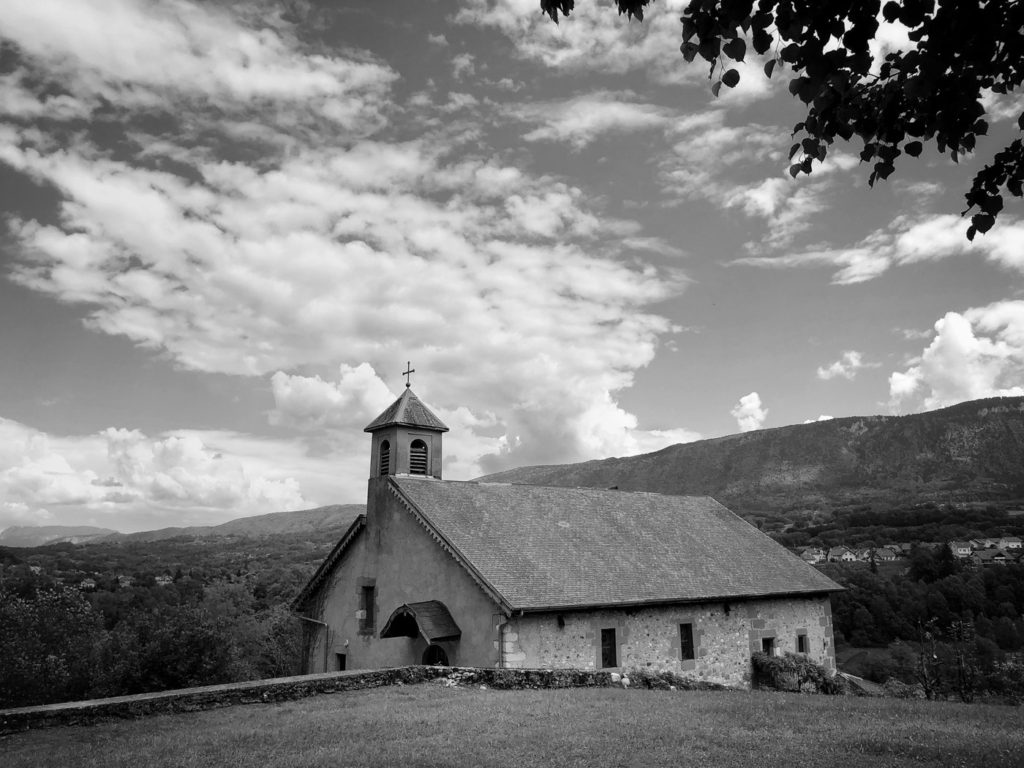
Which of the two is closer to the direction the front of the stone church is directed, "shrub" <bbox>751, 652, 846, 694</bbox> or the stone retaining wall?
the stone retaining wall

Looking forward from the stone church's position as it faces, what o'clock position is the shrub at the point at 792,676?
The shrub is roughly at 7 o'clock from the stone church.

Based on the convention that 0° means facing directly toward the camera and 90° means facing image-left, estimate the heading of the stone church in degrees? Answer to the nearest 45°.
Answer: approximately 45°

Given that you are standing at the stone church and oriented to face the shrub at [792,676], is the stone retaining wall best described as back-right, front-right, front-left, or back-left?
back-right
